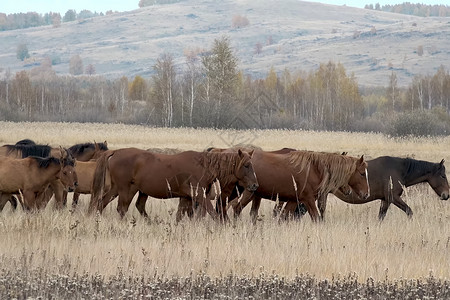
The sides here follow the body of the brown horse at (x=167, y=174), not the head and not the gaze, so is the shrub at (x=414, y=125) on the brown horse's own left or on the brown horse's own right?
on the brown horse's own left

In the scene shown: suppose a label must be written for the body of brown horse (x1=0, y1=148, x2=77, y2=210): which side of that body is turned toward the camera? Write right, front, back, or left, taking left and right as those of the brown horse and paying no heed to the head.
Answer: right

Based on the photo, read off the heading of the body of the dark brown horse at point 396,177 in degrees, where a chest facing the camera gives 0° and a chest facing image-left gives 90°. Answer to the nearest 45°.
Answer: approximately 270°

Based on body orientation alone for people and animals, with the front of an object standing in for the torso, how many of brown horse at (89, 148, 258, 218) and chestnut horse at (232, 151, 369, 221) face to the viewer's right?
2

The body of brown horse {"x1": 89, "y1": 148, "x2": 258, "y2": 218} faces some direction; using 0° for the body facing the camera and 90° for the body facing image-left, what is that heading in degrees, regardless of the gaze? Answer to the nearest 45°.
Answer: approximately 270°

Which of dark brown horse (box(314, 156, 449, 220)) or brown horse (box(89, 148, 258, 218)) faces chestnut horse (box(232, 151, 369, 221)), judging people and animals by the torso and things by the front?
the brown horse

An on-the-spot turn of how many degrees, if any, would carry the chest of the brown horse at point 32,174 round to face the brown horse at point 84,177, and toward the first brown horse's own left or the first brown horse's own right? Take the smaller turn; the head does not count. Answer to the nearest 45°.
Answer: approximately 45° to the first brown horse's own left

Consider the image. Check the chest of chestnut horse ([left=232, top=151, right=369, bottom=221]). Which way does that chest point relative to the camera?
to the viewer's right

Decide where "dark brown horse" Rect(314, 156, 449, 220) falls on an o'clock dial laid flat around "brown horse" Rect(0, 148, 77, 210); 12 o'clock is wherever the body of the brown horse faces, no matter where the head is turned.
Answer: The dark brown horse is roughly at 12 o'clock from the brown horse.
